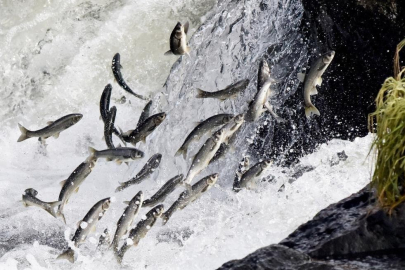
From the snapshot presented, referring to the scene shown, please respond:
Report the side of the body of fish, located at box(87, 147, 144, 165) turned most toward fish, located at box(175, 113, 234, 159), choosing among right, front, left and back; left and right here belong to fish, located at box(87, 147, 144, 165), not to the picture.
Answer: front

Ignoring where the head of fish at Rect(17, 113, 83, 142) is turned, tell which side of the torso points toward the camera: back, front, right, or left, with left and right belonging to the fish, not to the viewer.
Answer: right

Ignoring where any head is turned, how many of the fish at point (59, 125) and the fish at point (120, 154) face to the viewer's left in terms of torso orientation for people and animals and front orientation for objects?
0

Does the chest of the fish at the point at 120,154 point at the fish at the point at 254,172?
yes

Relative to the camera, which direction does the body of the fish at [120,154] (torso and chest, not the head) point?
to the viewer's right

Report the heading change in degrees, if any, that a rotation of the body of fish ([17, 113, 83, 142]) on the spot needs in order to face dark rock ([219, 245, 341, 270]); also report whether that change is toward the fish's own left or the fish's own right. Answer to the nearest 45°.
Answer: approximately 90° to the fish's own right

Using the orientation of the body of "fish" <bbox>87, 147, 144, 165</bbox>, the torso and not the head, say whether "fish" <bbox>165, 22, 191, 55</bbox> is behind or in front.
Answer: in front
